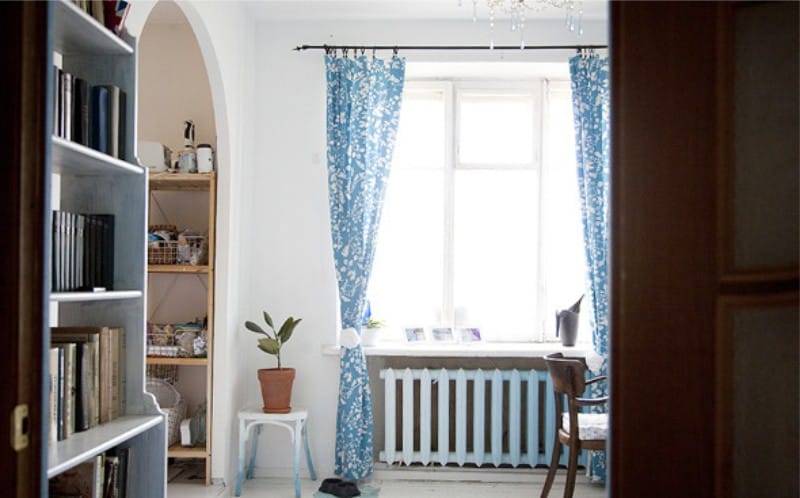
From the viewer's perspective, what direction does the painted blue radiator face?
toward the camera

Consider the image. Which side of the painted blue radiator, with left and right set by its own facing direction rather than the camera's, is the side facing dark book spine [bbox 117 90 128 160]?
front

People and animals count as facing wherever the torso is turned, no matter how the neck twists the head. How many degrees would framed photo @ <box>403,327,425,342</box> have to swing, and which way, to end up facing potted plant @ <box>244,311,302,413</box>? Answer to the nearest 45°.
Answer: approximately 45° to its right

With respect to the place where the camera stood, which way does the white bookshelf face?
facing the viewer and to the right of the viewer

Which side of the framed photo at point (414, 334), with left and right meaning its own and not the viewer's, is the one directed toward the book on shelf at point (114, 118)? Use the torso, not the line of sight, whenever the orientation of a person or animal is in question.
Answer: front

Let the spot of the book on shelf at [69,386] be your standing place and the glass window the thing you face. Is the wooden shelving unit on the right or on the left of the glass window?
left

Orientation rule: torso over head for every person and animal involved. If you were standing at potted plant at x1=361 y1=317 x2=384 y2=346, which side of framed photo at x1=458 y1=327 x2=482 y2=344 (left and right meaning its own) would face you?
right

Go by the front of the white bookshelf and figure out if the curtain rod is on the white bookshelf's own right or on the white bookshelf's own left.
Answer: on the white bookshelf's own left

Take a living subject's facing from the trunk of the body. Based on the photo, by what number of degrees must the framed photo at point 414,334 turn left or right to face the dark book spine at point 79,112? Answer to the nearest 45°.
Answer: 0° — it already faces it

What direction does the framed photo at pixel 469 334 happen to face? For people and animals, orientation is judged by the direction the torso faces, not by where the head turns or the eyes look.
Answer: toward the camera

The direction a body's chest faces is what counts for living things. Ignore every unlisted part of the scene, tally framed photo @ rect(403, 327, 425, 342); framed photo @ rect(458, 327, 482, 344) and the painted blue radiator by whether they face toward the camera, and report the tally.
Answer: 3
